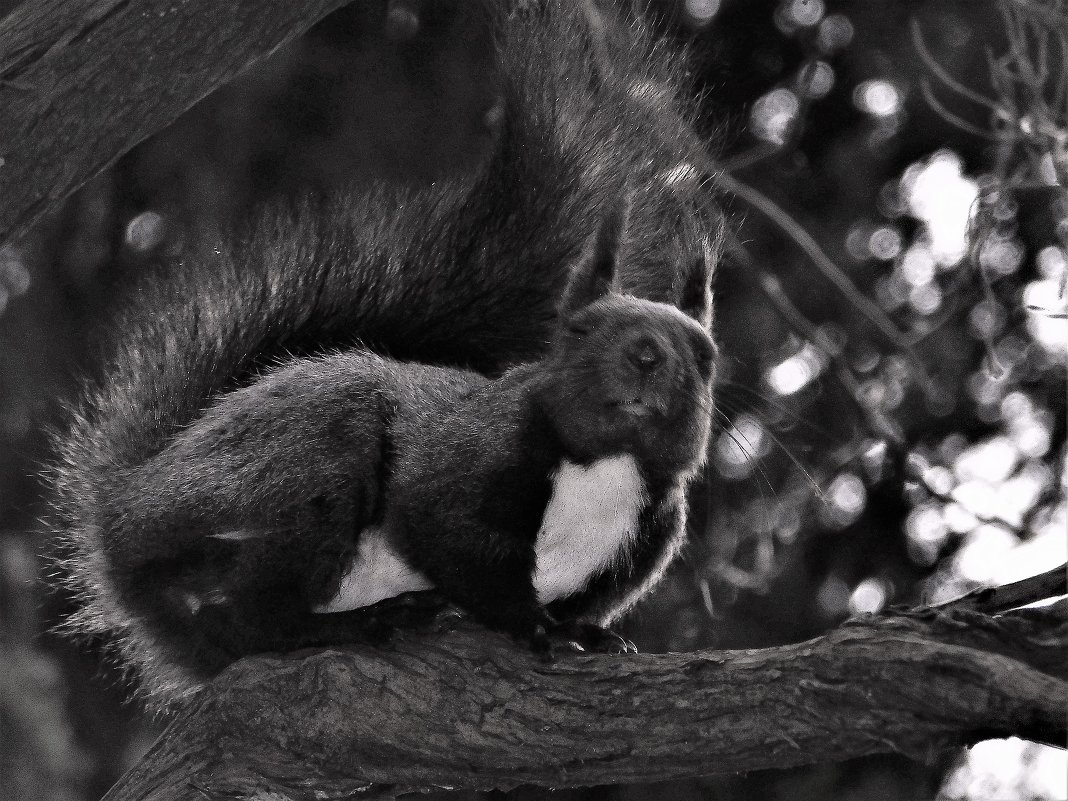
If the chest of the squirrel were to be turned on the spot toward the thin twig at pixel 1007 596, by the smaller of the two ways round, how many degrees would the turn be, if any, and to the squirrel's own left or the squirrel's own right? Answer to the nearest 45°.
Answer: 0° — it already faces it

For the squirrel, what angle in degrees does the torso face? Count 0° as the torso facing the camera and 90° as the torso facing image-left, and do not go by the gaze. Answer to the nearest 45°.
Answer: approximately 315°
